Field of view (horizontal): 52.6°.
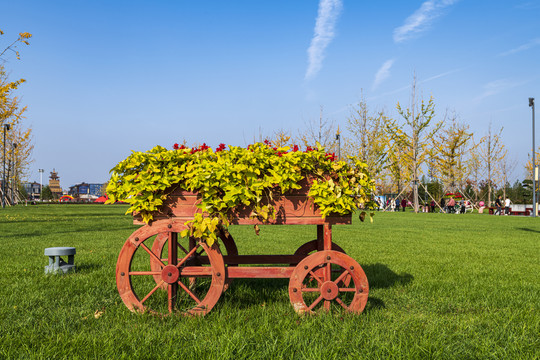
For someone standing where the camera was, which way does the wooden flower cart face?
facing to the right of the viewer

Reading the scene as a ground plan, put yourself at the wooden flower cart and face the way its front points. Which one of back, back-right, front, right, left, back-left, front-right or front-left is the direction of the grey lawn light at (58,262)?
back-left
